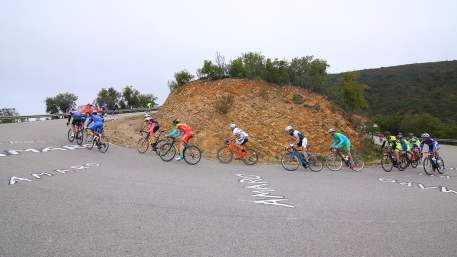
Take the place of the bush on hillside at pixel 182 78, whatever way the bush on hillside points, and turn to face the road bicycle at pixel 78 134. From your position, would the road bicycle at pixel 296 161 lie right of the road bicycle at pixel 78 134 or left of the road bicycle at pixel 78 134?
left

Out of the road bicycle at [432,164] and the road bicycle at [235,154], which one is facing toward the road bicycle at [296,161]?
the road bicycle at [432,164]

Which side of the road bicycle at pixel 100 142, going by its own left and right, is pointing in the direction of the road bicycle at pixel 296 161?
back

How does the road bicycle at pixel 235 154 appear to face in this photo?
to the viewer's left

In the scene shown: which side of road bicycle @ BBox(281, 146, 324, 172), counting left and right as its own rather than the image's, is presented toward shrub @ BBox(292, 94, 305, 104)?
right

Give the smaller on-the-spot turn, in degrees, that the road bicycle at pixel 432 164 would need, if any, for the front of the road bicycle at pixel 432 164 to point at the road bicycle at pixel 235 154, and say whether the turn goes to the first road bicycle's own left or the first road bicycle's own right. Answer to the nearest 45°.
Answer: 0° — it already faces it
